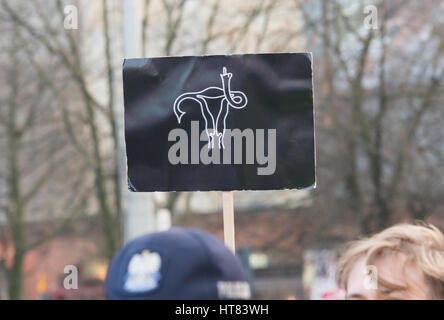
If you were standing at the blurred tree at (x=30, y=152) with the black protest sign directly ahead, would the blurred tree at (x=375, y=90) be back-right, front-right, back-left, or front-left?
front-left

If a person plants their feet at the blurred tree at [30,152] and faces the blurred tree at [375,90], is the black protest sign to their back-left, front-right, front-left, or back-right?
front-right

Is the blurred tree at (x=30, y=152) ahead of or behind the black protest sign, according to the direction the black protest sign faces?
behind

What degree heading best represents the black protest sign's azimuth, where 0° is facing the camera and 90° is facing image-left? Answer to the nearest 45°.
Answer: approximately 0°

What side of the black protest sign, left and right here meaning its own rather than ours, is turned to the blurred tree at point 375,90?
back

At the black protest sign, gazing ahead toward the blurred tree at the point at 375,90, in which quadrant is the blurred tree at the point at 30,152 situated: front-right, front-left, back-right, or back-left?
front-left
